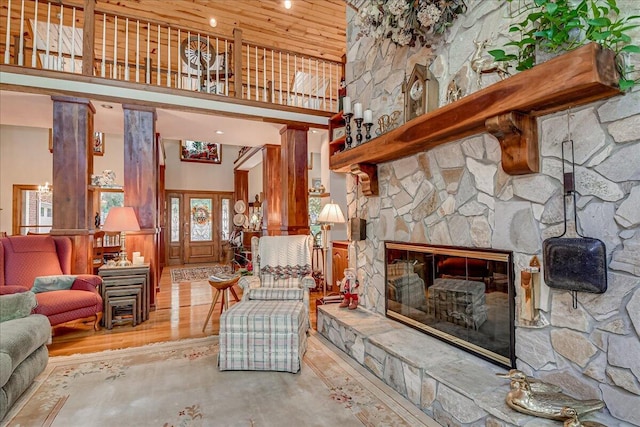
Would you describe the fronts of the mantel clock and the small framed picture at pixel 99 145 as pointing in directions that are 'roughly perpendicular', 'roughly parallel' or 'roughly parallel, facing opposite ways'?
roughly perpendicular

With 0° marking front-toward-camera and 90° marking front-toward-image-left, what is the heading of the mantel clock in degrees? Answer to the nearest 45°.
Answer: approximately 45°

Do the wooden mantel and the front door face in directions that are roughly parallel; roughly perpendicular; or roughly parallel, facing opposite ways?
roughly perpendicular

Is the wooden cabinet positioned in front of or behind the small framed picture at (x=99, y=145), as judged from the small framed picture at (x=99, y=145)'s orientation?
in front

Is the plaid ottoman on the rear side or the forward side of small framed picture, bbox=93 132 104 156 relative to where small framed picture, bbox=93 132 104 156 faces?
on the forward side

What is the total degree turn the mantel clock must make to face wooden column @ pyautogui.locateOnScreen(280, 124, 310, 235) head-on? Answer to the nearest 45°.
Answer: approximately 90° to its right

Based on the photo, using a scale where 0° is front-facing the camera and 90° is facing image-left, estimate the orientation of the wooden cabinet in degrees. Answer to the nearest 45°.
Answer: approximately 45°

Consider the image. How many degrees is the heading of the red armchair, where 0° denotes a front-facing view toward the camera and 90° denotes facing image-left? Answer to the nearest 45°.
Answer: approximately 315°

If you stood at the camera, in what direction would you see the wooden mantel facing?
facing the viewer and to the left of the viewer
